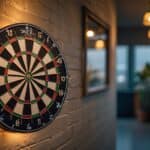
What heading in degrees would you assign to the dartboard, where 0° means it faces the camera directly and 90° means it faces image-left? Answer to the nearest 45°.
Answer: approximately 315°

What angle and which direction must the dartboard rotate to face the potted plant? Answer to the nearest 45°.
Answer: approximately 90° to its left
